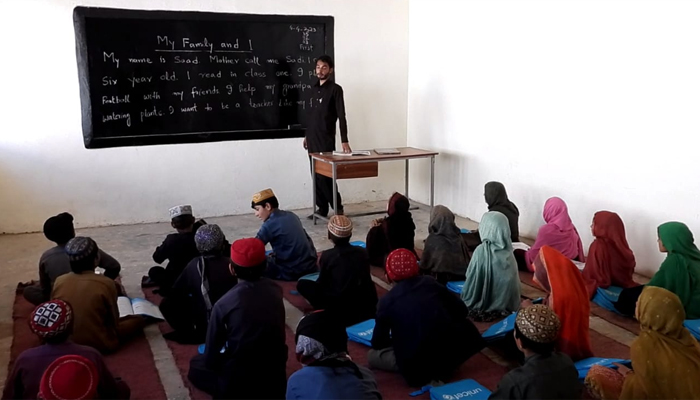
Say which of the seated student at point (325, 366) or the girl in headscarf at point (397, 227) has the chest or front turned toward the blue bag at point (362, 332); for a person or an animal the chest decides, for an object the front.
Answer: the seated student

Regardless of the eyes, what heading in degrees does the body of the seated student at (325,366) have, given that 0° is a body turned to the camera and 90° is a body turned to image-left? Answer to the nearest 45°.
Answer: approximately 180°

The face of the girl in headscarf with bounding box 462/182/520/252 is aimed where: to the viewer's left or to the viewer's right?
to the viewer's left

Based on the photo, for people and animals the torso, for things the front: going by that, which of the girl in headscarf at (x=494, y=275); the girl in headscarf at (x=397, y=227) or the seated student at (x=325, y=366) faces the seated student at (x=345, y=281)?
the seated student at (x=325, y=366)

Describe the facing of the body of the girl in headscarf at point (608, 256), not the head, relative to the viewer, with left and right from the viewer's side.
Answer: facing away from the viewer and to the left of the viewer

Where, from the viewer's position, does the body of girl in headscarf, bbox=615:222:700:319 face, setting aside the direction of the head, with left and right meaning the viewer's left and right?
facing away from the viewer and to the left of the viewer

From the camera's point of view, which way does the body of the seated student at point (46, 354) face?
away from the camera

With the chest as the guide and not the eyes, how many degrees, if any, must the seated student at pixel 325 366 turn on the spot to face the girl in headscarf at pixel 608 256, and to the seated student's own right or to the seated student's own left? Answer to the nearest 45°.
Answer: approximately 45° to the seated student's own right

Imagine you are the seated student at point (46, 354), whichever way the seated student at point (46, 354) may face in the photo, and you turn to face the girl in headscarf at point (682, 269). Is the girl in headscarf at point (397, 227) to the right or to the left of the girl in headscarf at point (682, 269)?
left

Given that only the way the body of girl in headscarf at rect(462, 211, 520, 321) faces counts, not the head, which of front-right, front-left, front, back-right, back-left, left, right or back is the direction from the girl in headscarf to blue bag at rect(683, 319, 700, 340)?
right

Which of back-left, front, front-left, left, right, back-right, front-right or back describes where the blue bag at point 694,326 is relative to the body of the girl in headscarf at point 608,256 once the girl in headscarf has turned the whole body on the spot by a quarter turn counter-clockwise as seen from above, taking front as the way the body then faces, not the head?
left

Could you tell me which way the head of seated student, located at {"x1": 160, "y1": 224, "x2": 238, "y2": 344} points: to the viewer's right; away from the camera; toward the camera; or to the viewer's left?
away from the camera
